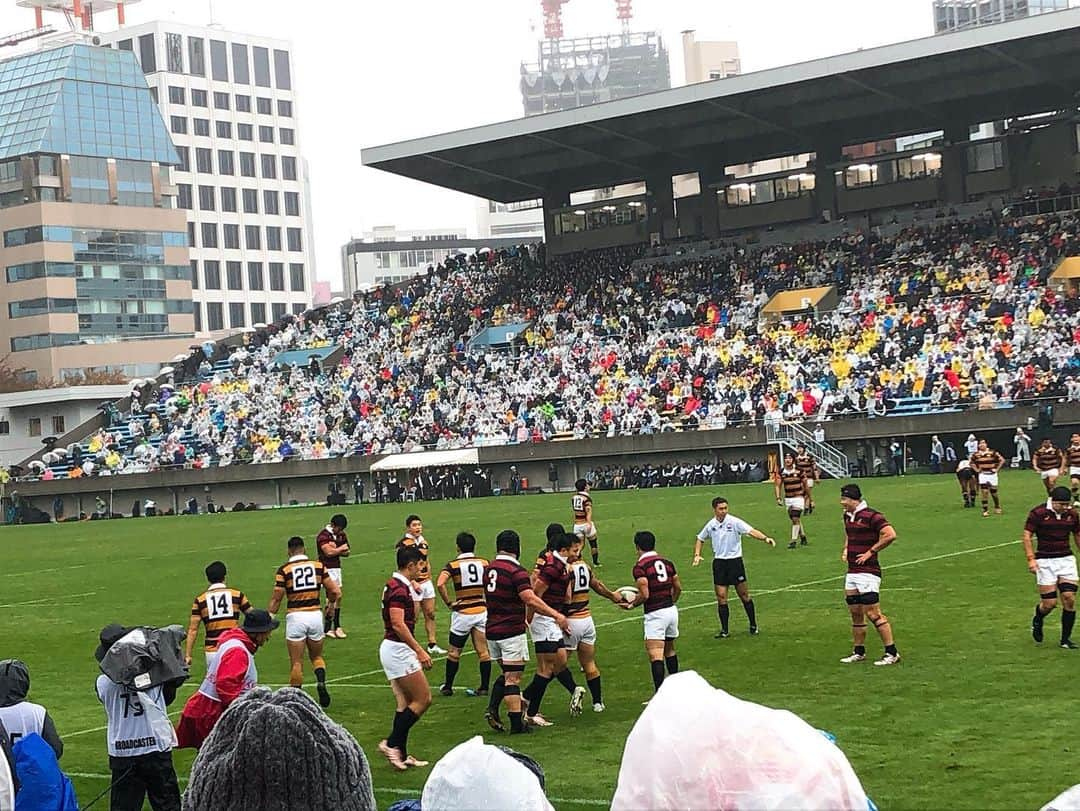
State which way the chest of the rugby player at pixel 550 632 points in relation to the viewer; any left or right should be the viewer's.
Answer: facing to the right of the viewer

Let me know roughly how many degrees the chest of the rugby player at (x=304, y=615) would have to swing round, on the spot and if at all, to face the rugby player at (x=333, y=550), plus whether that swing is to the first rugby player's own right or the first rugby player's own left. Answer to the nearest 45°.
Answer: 0° — they already face them

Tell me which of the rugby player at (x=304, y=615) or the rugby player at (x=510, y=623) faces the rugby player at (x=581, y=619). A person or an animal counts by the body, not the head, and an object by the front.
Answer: the rugby player at (x=510, y=623)

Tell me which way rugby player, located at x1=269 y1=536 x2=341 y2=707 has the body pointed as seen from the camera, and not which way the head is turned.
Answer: away from the camera

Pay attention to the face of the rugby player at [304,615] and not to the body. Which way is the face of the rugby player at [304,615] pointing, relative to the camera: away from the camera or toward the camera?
away from the camera

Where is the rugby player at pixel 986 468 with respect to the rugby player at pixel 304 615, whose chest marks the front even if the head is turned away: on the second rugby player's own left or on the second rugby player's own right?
on the second rugby player's own right

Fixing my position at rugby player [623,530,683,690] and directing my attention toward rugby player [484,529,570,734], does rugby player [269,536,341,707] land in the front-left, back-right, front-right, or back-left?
front-right

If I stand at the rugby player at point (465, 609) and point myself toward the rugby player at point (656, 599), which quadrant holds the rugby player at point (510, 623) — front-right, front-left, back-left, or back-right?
front-right

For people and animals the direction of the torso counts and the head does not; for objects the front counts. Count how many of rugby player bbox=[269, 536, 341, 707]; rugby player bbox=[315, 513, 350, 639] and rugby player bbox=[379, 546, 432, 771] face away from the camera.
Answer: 1

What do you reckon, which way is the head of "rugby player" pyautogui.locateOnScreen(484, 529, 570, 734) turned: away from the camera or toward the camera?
away from the camera

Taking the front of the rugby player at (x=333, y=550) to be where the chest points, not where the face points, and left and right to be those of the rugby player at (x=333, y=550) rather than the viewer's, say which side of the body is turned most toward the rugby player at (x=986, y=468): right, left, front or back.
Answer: left

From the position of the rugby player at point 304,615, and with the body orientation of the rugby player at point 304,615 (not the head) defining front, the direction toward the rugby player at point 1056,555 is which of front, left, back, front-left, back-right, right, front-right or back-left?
right

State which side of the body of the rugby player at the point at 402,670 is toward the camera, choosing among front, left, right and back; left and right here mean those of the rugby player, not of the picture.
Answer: right
